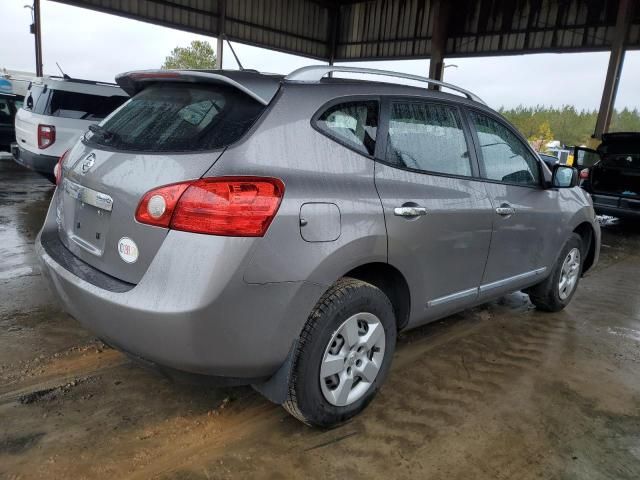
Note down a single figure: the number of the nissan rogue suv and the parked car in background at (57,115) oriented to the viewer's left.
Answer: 0

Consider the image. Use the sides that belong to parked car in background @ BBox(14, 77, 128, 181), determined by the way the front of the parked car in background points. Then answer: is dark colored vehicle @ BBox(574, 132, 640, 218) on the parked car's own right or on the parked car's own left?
on the parked car's own right

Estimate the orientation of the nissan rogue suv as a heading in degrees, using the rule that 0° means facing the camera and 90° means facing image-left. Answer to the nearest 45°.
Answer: approximately 225°

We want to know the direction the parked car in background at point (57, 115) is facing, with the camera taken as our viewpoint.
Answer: facing away from the viewer and to the right of the viewer

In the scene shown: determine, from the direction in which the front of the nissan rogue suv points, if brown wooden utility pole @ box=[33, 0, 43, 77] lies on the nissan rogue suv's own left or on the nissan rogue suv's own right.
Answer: on the nissan rogue suv's own left

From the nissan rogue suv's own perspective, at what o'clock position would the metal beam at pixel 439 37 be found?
The metal beam is roughly at 11 o'clock from the nissan rogue suv.

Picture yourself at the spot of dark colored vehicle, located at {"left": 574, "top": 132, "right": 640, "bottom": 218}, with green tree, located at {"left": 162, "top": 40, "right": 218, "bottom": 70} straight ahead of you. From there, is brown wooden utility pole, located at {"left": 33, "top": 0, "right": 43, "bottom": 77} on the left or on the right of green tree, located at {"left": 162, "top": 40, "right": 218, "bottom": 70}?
left

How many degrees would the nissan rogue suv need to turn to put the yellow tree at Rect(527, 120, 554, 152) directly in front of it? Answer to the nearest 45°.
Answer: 0° — it already faces it

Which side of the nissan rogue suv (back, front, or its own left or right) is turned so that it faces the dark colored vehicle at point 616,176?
front

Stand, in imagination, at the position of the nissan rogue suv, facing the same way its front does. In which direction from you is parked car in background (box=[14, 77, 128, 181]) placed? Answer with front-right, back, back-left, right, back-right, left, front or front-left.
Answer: left

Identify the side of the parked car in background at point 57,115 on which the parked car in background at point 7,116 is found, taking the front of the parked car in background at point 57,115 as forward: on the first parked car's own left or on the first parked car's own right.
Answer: on the first parked car's own left

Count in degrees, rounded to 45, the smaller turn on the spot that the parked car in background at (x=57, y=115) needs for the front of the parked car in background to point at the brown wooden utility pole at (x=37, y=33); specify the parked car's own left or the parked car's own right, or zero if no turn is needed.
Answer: approximately 45° to the parked car's own left

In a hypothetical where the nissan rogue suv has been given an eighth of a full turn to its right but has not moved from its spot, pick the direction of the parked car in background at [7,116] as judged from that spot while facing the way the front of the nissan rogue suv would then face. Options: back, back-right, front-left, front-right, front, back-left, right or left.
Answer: back-left
